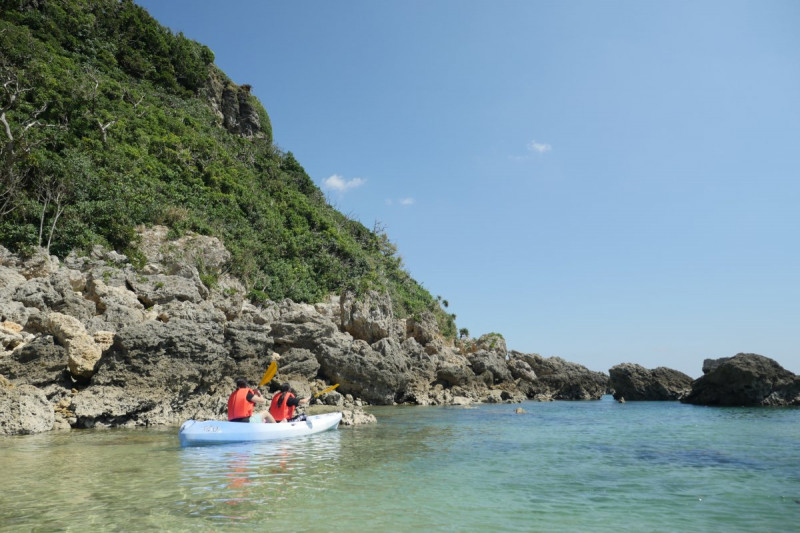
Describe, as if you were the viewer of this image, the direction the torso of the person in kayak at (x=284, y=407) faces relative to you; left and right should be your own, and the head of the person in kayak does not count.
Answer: facing away from the viewer and to the right of the viewer

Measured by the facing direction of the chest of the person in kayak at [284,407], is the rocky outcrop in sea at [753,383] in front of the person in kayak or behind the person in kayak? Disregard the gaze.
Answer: in front

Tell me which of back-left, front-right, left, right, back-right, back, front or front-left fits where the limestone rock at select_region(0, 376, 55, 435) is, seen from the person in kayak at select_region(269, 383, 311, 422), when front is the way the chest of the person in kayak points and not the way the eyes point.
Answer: back-left

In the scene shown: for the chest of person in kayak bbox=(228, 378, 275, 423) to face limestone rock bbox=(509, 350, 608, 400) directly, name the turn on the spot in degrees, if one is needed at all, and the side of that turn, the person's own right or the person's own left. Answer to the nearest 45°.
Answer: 0° — they already face it

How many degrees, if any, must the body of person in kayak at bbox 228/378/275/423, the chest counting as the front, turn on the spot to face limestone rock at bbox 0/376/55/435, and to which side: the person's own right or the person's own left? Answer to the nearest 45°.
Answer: approximately 135° to the person's own left

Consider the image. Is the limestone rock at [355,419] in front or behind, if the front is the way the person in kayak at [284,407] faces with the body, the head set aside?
in front

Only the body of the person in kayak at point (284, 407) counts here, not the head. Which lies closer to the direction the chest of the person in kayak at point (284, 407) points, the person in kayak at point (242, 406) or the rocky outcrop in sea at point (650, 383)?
the rocky outcrop in sea

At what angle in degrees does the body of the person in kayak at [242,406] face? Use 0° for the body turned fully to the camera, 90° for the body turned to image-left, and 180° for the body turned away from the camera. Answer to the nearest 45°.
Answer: approximately 225°

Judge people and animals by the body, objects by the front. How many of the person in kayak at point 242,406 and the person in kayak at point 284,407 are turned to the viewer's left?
0
